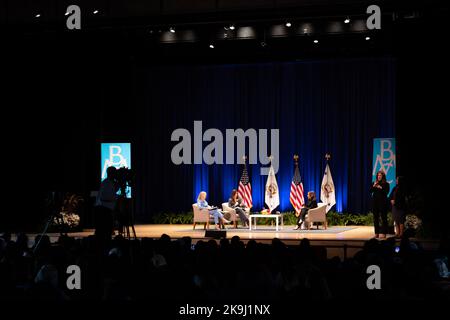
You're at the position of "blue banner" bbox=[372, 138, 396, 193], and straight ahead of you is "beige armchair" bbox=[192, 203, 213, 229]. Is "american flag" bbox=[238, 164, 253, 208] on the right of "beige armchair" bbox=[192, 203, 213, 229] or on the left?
right

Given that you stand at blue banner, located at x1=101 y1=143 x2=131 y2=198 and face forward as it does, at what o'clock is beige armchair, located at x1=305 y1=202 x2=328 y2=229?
The beige armchair is roughly at 10 o'clock from the blue banner.

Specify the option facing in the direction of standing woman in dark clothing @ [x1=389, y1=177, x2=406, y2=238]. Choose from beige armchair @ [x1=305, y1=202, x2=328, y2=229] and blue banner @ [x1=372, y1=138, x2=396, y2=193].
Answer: the blue banner

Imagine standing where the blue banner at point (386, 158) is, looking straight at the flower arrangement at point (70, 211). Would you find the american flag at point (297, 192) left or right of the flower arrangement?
right

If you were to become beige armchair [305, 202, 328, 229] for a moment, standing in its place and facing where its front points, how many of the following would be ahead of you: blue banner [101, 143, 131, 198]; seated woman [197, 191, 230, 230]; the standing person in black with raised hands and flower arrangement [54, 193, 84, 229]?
3

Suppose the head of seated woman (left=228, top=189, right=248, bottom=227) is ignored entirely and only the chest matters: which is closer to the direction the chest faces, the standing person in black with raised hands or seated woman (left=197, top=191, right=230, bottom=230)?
the standing person in black with raised hands

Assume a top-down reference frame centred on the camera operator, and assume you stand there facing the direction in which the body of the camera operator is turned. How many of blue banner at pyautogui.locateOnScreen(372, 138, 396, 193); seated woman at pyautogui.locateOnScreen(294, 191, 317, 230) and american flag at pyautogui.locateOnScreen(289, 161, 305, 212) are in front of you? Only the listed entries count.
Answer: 3

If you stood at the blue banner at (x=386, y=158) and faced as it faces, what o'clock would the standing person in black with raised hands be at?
The standing person in black with raised hands is roughly at 12 o'clock from the blue banner.

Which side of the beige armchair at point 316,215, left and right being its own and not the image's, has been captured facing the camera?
left

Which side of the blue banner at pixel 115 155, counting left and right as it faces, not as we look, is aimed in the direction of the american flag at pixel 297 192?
left

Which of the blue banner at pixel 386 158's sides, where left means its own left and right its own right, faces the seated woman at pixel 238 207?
right

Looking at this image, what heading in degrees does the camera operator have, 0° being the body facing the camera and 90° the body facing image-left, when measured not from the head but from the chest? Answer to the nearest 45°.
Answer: approximately 225°

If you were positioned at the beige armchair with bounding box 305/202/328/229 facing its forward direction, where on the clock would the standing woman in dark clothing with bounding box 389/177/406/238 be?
The standing woman in dark clothing is roughly at 8 o'clock from the beige armchair.
